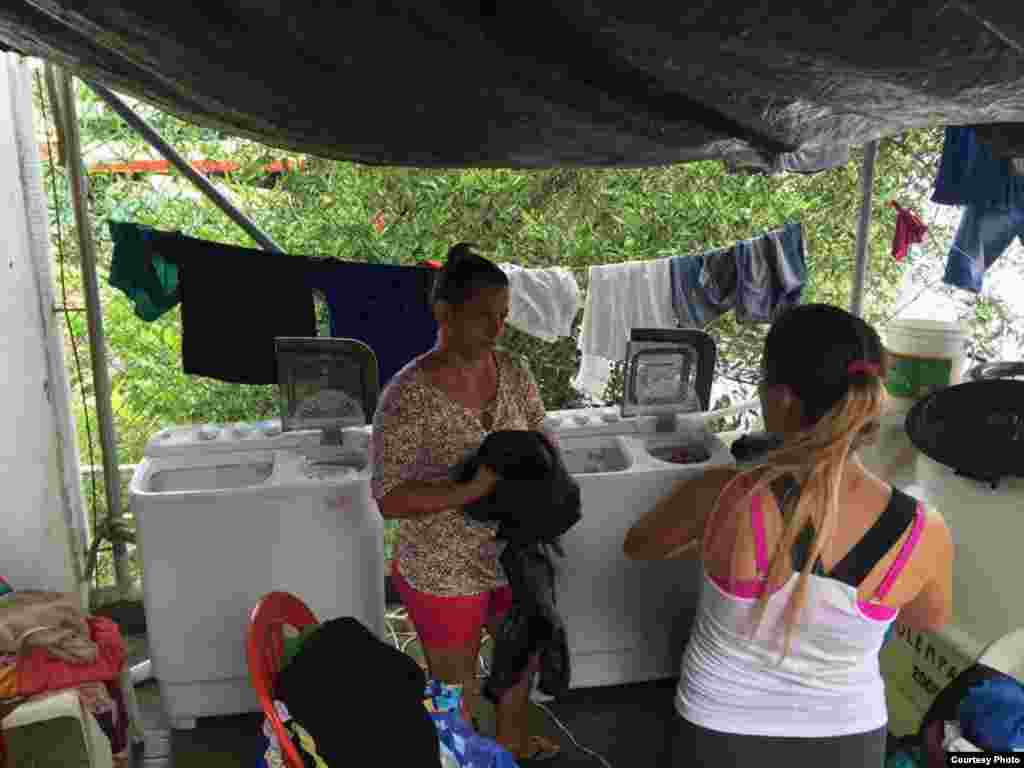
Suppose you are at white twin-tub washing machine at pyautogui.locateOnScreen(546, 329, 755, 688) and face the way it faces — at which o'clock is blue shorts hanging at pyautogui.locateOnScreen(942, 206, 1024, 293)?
The blue shorts hanging is roughly at 8 o'clock from the white twin-tub washing machine.

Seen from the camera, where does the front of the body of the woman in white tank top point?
away from the camera

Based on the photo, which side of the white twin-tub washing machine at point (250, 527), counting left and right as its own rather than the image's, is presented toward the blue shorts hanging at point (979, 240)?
left

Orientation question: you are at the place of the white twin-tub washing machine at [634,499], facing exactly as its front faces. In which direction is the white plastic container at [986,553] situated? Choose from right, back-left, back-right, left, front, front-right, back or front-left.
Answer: front-left

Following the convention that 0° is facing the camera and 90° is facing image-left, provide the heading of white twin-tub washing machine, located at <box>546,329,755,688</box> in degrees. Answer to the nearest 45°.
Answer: approximately 0°

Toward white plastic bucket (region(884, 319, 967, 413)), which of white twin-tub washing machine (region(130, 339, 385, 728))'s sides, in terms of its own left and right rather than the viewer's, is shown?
left

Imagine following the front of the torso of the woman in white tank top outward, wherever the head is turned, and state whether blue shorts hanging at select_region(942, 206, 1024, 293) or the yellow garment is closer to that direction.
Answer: the blue shorts hanging

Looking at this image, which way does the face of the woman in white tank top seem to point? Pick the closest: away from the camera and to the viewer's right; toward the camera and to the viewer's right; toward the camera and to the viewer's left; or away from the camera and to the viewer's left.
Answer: away from the camera and to the viewer's left

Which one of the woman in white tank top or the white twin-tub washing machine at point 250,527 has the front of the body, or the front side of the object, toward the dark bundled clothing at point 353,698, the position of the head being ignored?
the white twin-tub washing machine

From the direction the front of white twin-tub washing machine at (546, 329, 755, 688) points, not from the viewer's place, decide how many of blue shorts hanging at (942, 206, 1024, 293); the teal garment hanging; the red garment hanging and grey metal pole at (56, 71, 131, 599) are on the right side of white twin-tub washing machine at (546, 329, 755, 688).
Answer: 2

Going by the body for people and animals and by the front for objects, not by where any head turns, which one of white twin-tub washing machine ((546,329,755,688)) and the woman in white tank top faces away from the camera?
the woman in white tank top

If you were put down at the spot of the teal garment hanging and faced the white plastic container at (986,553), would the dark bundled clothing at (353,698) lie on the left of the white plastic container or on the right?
right

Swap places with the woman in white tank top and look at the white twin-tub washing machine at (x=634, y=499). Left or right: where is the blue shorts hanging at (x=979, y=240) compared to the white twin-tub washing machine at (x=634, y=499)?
right

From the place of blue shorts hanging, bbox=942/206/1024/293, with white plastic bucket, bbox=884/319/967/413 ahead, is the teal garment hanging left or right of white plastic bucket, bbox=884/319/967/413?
right

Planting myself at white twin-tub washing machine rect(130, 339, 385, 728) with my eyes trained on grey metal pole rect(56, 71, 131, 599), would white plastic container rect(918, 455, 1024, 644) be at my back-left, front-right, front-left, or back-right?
back-right

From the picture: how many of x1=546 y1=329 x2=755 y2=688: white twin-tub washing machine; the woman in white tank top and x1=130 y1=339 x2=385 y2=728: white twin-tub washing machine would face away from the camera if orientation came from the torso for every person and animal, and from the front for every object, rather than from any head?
1

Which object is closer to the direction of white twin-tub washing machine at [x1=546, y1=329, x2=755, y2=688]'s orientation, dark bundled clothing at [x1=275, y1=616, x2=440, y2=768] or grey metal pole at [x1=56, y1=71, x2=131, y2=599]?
the dark bundled clothing
